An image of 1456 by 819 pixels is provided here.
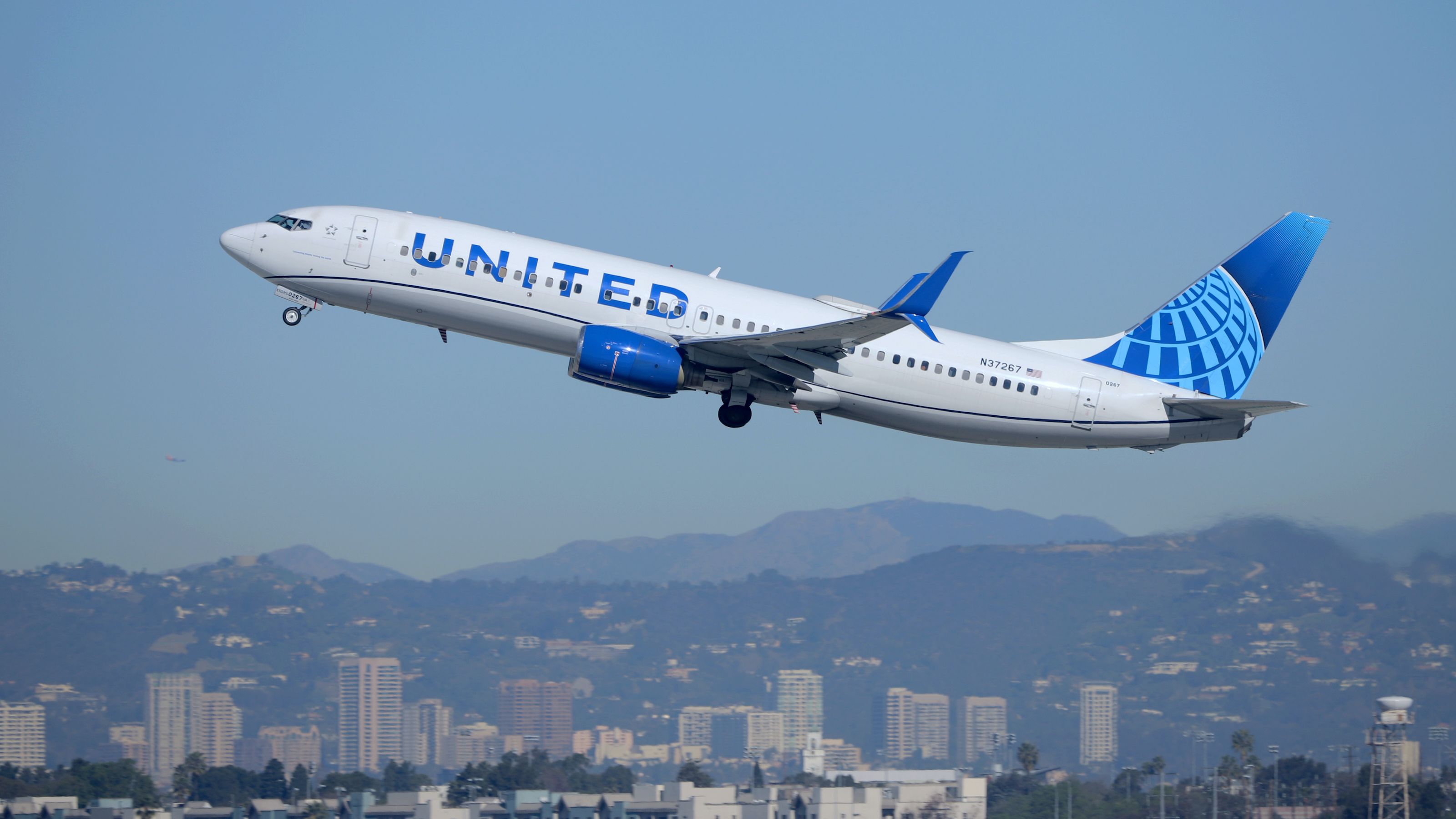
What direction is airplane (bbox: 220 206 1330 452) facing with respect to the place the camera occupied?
facing to the left of the viewer
